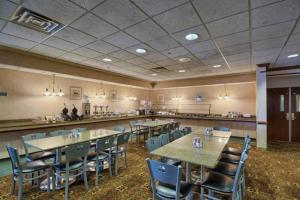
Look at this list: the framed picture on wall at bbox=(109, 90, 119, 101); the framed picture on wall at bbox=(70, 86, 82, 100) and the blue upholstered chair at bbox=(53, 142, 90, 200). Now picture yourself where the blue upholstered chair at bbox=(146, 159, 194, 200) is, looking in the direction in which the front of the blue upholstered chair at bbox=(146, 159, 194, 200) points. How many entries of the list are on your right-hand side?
0

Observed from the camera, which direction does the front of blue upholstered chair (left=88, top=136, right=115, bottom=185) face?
facing away from the viewer and to the left of the viewer

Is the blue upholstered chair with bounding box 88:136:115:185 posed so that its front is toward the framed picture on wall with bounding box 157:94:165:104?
no

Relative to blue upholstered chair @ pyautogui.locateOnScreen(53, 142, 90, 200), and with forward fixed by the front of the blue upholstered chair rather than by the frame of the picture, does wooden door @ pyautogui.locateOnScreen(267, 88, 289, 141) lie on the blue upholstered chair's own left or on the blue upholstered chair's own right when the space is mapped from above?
on the blue upholstered chair's own right

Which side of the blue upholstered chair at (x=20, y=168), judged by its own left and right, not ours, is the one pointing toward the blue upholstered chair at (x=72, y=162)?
right

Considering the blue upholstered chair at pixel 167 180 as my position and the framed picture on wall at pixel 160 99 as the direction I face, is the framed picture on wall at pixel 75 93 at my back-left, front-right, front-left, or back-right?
front-left

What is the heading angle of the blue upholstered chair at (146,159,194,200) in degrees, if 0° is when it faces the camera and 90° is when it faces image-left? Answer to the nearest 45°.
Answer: approximately 225°

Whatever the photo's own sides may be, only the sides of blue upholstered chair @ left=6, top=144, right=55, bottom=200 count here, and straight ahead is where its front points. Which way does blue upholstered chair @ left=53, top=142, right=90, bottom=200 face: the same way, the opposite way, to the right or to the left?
to the left

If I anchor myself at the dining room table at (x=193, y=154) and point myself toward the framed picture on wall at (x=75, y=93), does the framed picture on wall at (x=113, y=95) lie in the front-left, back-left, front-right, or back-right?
front-right

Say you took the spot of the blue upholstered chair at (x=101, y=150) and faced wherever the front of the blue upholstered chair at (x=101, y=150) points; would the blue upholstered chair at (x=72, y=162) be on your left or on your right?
on your left

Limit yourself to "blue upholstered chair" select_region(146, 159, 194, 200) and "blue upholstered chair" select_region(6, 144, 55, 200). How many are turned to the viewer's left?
0
